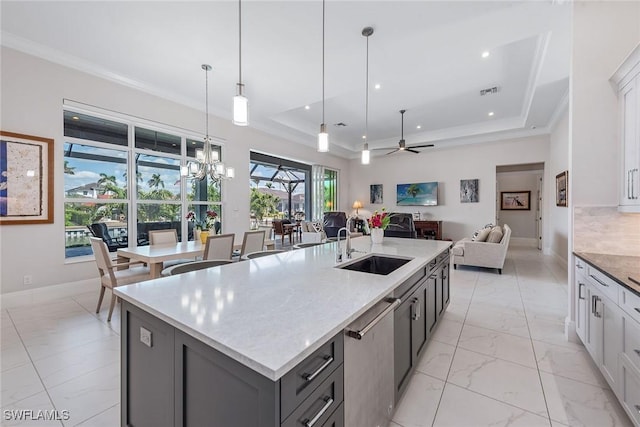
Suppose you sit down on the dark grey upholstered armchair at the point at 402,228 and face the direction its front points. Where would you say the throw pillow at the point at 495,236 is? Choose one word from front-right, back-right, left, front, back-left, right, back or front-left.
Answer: right

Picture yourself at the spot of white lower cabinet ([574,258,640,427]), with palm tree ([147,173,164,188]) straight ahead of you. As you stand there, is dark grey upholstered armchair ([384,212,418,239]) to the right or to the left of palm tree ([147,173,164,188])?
right

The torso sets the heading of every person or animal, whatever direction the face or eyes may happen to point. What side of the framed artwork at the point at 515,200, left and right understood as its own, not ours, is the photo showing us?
front

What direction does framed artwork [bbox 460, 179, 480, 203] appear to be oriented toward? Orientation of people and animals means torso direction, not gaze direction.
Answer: toward the camera

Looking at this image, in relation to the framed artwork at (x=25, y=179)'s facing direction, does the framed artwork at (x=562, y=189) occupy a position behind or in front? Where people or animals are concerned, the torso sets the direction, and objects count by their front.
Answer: in front

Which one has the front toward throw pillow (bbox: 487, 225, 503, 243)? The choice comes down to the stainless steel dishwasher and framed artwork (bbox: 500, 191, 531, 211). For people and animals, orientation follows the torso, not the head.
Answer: the framed artwork

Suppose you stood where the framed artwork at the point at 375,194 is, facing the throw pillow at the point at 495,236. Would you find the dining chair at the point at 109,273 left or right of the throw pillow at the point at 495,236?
right

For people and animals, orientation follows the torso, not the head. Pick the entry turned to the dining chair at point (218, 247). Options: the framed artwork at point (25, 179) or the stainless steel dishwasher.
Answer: the framed artwork

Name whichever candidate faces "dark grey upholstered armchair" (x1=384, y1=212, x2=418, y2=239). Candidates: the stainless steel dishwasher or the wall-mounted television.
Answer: the wall-mounted television

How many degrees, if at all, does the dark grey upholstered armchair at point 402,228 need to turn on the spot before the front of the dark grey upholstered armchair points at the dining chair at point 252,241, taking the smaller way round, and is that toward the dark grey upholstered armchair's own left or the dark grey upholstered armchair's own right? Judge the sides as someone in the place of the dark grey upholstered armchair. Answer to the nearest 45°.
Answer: approximately 45° to the dark grey upholstered armchair's own right

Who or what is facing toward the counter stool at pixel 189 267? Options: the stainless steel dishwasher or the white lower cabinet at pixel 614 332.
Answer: the white lower cabinet

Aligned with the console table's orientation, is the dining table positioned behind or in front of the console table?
in front

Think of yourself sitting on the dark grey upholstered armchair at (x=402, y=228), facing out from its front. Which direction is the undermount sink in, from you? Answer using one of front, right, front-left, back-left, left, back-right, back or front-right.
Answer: back

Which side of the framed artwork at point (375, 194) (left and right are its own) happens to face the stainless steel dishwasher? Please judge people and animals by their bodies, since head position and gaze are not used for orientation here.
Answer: front

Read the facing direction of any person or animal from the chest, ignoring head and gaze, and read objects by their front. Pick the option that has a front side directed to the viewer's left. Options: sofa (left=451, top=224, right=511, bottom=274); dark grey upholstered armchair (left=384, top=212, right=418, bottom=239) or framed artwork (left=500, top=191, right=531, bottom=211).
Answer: sofa (left=451, top=224, right=511, bottom=274)

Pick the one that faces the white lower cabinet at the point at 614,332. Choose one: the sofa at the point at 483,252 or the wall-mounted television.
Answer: the wall-mounted television
